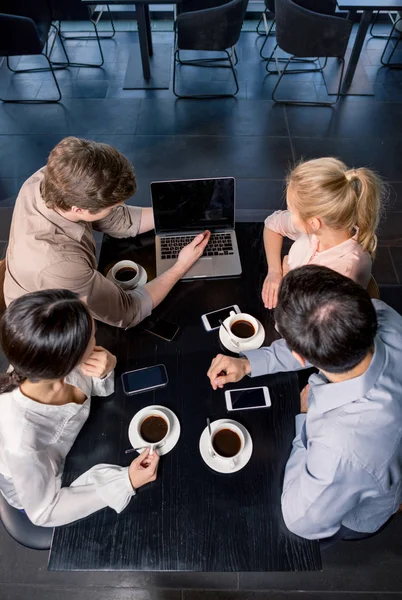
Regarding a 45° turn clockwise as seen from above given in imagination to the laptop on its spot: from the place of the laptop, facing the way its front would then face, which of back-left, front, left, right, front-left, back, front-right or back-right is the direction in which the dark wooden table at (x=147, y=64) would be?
back-right

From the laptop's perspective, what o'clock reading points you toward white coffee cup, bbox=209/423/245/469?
The white coffee cup is roughly at 12 o'clock from the laptop.

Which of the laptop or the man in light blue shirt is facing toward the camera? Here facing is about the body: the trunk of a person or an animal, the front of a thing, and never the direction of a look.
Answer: the laptop

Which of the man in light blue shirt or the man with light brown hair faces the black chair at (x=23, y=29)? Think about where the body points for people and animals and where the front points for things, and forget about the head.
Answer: the man in light blue shirt

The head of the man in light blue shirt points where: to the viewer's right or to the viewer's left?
to the viewer's left

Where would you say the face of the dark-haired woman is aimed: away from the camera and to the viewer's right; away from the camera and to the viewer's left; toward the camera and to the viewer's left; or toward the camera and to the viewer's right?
away from the camera and to the viewer's right

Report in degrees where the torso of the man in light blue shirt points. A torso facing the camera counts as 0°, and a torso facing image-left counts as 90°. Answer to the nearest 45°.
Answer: approximately 135°

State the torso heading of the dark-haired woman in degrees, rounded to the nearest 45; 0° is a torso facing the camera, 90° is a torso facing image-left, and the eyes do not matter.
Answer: approximately 270°

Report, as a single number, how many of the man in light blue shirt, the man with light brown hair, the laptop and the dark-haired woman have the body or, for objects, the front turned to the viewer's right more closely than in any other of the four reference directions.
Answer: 2

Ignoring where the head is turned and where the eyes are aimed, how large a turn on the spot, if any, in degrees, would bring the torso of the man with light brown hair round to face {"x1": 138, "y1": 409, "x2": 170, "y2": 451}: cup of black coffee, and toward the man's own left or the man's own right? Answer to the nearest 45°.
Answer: approximately 90° to the man's own right

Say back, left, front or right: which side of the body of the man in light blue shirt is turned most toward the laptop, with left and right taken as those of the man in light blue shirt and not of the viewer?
front

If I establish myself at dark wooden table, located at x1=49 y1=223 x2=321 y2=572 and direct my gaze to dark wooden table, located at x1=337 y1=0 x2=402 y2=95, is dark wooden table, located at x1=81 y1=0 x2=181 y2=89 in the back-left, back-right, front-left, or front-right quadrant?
front-left

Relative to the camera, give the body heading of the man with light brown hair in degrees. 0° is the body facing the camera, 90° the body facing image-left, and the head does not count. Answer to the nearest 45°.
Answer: approximately 270°

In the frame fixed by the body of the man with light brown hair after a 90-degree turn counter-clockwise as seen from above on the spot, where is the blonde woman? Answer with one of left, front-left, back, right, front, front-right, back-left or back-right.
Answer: right
